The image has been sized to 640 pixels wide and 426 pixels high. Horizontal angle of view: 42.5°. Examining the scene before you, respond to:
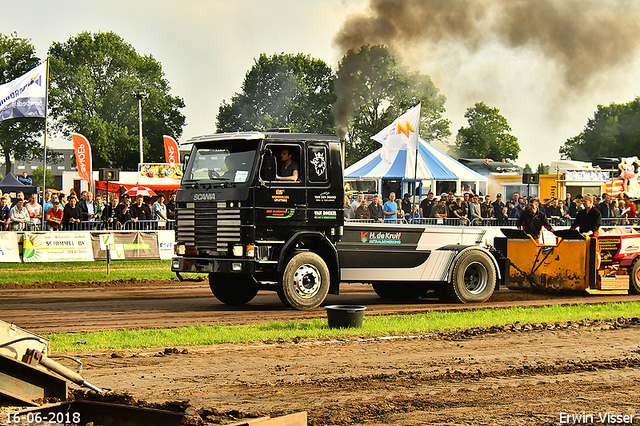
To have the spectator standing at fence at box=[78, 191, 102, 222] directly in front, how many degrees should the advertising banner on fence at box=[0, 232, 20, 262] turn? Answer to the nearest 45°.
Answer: approximately 135° to its left

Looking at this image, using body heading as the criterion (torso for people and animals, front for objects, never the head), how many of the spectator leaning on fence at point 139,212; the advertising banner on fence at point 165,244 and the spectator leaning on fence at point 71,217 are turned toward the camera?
3

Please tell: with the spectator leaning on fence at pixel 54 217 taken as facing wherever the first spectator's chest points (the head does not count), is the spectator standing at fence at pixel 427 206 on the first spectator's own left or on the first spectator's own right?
on the first spectator's own left

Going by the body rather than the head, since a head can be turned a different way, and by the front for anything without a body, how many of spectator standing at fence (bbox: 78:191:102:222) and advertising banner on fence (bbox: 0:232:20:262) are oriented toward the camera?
2

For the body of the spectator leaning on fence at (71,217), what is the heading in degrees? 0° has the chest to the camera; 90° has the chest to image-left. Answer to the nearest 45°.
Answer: approximately 0°

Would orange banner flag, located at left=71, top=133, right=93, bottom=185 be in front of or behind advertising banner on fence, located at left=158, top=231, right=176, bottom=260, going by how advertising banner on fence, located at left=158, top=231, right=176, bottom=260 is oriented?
behind

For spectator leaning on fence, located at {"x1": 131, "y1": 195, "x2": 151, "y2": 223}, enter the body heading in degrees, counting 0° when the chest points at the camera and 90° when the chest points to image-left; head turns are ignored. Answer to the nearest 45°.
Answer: approximately 0°

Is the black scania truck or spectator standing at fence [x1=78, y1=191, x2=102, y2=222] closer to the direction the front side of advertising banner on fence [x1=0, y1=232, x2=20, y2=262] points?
the black scania truck
